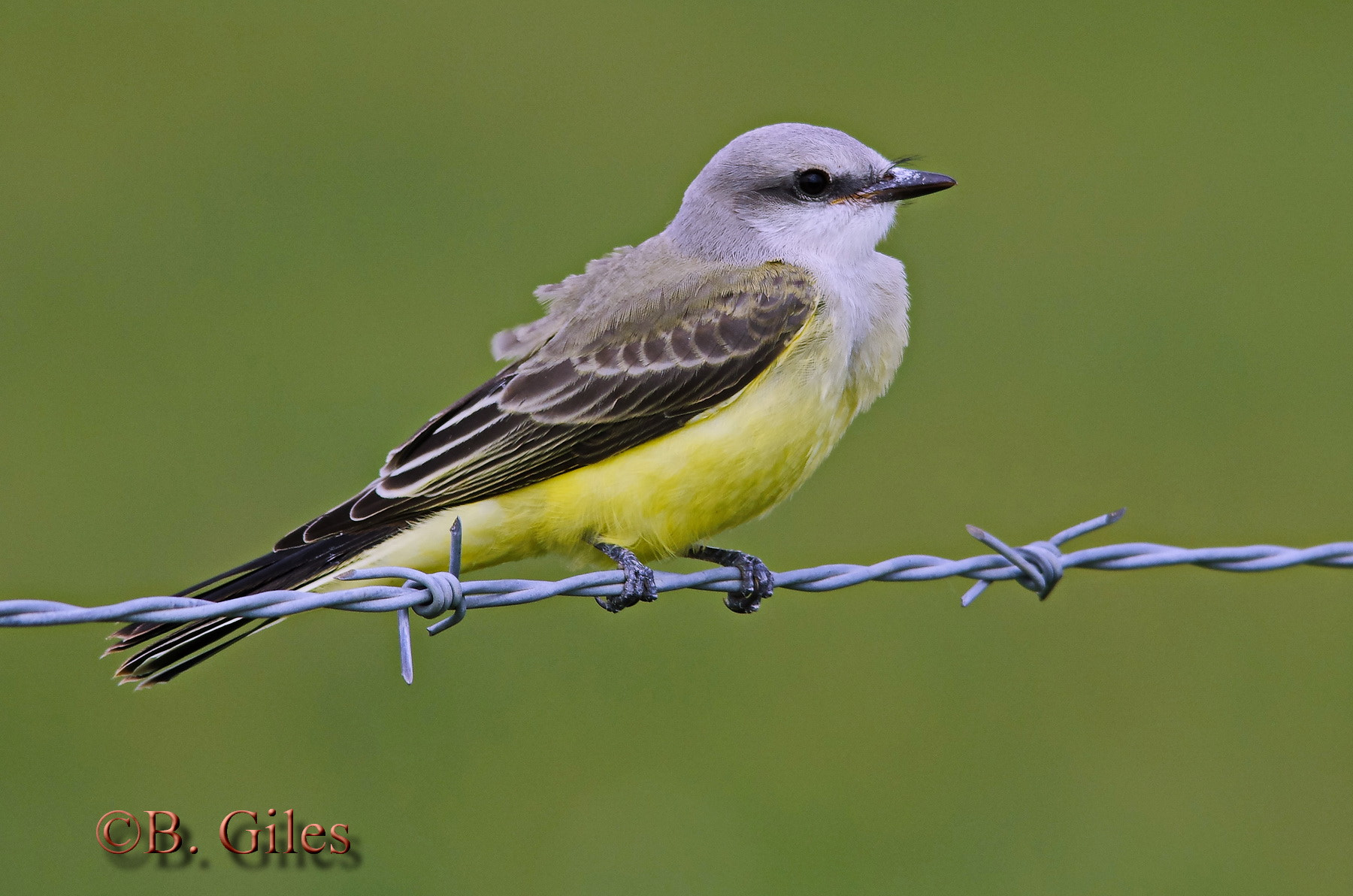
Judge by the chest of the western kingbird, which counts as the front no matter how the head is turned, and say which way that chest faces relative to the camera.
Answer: to the viewer's right
